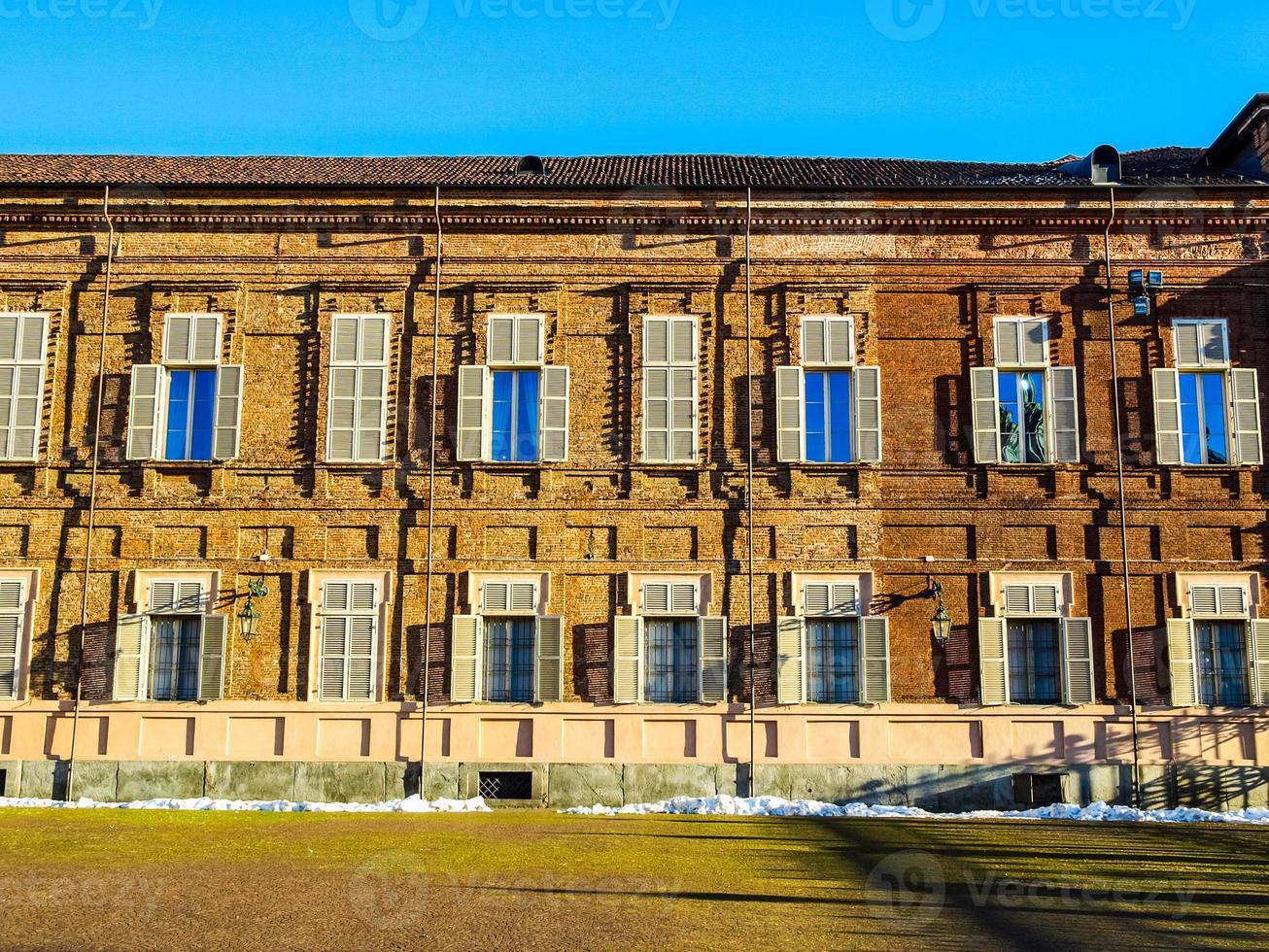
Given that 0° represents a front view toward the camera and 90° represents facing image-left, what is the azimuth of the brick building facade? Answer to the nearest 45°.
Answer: approximately 0°
